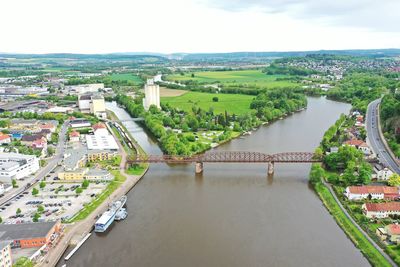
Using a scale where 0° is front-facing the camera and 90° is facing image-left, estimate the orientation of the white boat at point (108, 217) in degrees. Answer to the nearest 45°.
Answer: approximately 225°

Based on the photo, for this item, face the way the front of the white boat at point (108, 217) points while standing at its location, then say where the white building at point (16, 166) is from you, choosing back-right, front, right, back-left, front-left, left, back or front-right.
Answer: left

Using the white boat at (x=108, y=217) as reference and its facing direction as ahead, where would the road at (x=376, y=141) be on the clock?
The road is roughly at 1 o'clock from the white boat.

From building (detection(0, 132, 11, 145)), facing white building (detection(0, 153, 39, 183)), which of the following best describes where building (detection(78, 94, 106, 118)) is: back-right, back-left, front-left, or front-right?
back-left

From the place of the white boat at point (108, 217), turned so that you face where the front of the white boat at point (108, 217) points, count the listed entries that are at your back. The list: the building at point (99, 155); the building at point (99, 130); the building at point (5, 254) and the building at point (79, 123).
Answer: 1

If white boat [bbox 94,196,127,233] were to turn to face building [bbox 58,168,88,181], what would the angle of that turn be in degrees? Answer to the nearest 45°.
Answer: approximately 45° to its left

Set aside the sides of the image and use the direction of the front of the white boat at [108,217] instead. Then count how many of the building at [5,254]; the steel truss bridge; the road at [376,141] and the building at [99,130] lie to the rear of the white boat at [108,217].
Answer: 1

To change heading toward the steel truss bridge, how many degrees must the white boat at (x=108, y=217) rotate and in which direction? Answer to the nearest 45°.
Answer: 0° — it already faces it

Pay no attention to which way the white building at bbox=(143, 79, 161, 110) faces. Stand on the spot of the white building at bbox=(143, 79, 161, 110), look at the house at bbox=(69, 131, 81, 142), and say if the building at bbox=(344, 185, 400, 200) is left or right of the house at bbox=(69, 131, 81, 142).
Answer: left

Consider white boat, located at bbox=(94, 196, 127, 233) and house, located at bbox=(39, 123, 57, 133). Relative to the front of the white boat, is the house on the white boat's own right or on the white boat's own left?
on the white boat's own left

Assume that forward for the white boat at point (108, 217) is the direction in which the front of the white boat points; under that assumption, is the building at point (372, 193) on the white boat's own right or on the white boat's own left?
on the white boat's own right

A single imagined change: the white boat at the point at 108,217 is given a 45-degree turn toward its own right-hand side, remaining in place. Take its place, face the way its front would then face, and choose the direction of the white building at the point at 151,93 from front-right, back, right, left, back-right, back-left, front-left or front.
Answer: left

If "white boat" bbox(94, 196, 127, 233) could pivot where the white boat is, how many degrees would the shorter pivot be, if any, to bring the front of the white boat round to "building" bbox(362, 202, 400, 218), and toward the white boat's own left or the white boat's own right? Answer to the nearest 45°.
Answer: approximately 45° to the white boat's own right

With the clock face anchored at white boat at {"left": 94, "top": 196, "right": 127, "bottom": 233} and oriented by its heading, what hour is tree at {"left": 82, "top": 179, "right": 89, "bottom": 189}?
The tree is roughly at 10 o'clock from the white boat.

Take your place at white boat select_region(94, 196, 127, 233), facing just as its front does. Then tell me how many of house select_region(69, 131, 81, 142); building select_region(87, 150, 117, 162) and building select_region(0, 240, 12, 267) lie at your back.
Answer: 1
